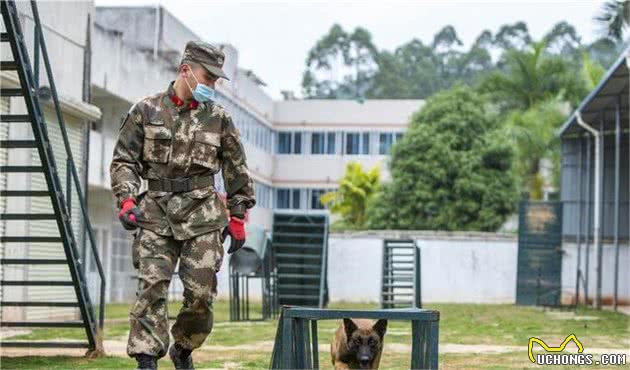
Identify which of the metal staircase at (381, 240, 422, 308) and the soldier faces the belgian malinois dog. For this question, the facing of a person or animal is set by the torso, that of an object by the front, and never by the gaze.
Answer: the metal staircase

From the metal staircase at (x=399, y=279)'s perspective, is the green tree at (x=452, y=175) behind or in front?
behind

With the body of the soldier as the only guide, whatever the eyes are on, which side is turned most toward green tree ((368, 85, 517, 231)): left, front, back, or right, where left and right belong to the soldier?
back

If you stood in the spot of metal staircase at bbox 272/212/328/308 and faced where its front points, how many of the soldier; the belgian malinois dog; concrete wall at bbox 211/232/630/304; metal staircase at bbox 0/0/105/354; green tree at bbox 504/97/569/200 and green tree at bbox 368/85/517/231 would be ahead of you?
3

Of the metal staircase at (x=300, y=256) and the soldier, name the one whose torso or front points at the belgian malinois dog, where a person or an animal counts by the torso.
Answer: the metal staircase

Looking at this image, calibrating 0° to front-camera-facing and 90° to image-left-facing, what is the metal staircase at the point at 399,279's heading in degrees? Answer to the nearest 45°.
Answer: approximately 0°
